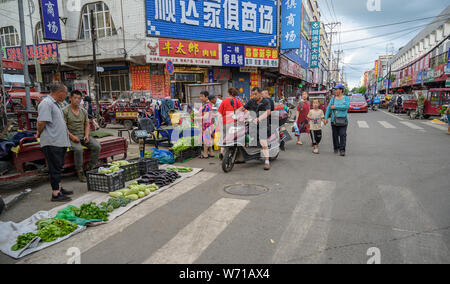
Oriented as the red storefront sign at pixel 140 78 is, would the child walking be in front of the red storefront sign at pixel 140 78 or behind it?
in front

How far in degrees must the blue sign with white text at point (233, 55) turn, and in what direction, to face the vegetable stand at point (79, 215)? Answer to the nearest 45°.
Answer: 0° — it already faces it

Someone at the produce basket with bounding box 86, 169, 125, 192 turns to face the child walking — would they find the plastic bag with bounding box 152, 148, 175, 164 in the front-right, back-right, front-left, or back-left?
front-left

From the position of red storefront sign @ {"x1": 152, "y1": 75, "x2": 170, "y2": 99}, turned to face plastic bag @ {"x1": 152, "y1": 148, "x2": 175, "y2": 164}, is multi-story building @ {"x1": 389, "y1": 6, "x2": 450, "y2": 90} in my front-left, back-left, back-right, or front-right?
back-left

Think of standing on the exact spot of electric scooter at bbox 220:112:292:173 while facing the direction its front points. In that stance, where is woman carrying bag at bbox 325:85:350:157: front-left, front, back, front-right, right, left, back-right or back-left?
back

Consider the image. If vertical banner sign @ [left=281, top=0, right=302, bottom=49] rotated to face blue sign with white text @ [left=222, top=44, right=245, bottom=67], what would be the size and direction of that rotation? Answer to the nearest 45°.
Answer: approximately 45° to its right

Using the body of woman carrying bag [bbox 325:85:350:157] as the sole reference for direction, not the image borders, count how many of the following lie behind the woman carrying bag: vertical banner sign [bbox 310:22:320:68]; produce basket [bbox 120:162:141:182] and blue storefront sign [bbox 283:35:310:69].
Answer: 2

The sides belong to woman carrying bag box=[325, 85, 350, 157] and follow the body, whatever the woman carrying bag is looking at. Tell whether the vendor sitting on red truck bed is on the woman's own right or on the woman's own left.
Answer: on the woman's own right

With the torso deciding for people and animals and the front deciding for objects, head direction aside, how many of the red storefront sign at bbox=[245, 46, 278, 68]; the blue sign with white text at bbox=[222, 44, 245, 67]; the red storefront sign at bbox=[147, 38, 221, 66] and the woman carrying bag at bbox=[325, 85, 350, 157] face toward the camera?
4

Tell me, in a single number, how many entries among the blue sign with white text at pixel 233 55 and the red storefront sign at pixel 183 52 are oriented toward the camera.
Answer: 2

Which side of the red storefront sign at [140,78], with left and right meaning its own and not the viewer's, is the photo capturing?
front

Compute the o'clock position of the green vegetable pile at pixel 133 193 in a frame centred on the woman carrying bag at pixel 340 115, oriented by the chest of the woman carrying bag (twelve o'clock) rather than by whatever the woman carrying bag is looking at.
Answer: The green vegetable pile is roughly at 1 o'clock from the woman carrying bag.

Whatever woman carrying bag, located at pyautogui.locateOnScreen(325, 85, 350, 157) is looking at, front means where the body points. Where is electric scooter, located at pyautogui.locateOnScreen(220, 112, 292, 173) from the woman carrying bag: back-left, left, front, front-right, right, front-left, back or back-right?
front-right

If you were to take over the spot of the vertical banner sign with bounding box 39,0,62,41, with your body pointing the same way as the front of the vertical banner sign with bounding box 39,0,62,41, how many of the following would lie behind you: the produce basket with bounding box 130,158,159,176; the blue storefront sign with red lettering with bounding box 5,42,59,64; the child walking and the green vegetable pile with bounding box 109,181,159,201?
1

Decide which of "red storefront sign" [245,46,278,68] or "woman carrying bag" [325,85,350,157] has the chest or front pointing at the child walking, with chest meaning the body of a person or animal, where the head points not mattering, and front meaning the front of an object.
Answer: the red storefront sign
